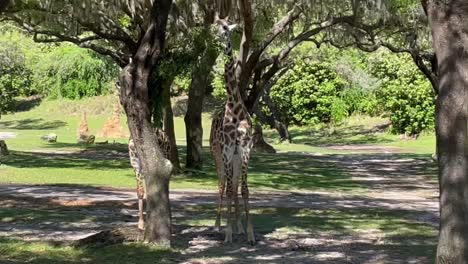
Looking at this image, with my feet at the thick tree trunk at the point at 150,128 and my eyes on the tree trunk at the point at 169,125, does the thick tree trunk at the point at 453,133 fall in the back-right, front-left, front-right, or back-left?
back-right

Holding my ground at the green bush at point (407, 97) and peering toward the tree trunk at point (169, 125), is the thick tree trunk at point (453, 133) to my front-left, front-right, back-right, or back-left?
front-left

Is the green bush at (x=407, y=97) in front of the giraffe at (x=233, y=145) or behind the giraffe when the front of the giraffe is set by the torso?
behind

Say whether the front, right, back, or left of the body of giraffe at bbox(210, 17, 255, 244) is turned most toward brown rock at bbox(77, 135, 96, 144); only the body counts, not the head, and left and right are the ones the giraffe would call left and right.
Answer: back

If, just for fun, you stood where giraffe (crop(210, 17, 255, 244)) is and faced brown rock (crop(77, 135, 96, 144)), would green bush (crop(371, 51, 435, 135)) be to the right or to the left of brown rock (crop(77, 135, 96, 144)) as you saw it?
right

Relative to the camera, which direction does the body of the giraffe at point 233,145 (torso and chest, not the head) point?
toward the camera

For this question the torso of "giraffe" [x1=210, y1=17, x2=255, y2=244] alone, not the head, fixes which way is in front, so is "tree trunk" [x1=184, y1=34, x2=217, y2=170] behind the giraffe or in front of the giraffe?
behind

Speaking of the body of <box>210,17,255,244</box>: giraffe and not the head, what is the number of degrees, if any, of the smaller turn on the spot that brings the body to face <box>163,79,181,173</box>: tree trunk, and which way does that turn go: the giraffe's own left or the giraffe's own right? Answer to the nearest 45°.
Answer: approximately 180°

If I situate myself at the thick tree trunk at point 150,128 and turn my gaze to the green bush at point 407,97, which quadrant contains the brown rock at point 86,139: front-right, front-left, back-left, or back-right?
front-left

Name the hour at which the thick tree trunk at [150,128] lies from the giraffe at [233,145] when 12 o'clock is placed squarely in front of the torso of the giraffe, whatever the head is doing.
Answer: The thick tree trunk is roughly at 2 o'clock from the giraffe.
